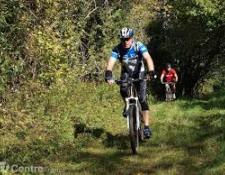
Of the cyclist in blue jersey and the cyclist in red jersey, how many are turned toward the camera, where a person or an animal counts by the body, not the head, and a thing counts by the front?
2

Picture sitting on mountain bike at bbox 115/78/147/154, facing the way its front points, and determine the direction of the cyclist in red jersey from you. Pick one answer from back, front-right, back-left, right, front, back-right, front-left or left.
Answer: back

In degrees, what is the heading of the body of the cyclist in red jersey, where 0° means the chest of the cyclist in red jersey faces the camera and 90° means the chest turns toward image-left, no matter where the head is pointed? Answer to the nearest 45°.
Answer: approximately 0°

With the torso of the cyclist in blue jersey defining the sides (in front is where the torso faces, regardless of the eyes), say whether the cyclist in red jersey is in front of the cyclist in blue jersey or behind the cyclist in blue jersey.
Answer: behind

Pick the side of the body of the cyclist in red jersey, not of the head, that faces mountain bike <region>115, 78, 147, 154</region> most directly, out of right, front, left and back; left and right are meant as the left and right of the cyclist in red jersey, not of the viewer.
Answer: front

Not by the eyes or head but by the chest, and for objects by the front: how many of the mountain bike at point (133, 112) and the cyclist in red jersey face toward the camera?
2

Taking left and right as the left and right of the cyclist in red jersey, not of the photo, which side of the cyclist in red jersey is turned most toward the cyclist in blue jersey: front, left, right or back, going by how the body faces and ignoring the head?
front

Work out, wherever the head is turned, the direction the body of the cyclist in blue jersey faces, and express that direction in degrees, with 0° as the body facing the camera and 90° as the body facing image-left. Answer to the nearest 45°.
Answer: approximately 0°
